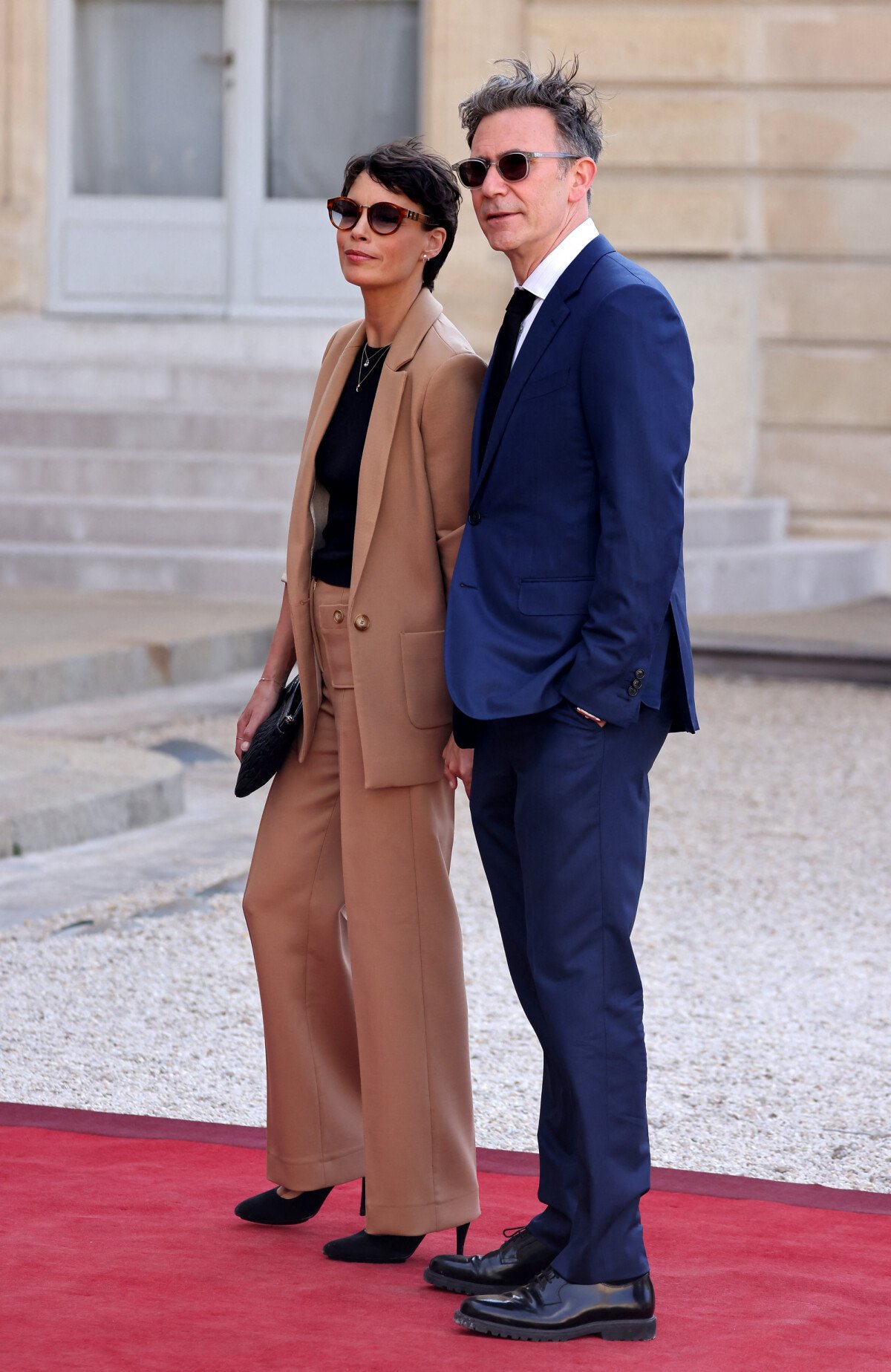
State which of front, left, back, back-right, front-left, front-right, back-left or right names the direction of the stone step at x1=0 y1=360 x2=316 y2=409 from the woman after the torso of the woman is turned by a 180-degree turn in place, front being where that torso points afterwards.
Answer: front-left

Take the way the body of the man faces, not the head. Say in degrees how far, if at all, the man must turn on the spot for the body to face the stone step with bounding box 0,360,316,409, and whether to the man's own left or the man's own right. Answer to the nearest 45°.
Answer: approximately 90° to the man's own right

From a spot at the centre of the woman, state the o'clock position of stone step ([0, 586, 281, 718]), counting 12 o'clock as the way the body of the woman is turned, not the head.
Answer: The stone step is roughly at 4 o'clock from the woman.

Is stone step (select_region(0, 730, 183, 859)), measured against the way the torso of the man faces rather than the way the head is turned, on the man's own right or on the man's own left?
on the man's own right

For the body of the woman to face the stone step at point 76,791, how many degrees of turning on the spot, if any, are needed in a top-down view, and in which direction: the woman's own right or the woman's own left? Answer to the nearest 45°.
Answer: approximately 135° to the woman's own right

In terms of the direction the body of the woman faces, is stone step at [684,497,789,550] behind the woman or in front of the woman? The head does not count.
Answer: behind

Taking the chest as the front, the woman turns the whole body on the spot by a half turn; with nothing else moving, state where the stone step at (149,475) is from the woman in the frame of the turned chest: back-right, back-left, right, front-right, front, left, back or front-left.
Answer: front-left

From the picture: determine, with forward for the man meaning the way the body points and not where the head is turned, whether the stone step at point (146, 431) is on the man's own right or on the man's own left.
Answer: on the man's own right

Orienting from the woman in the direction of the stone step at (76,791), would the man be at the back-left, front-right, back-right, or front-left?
back-right

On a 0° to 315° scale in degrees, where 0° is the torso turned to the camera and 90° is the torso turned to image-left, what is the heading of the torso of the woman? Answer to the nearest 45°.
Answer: approximately 45°
